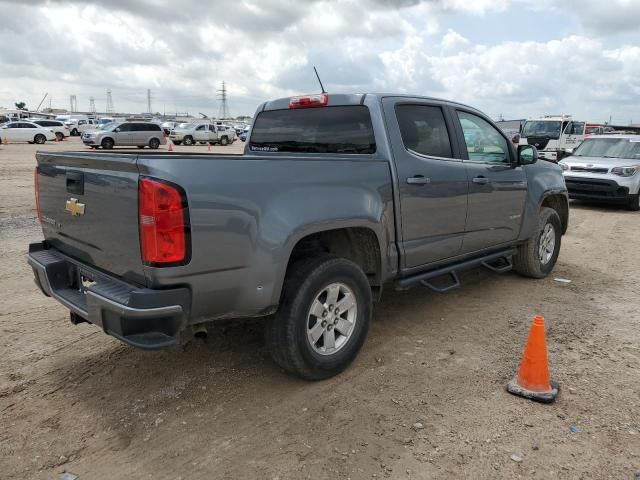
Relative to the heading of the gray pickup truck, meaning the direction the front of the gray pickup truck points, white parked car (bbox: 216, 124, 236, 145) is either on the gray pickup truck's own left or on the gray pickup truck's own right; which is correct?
on the gray pickup truck's own left

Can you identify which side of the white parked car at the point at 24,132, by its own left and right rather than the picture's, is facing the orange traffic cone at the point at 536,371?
left

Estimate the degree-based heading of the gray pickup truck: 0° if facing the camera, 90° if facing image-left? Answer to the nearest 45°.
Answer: approximately 225°

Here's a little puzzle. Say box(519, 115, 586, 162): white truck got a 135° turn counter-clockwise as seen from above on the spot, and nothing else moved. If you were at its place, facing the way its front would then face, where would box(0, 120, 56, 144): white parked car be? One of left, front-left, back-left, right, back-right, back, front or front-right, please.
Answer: back

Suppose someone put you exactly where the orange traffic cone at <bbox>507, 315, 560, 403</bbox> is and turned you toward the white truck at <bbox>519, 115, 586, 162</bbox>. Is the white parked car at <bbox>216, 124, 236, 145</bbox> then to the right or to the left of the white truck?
left

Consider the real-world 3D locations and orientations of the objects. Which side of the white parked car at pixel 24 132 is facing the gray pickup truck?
left

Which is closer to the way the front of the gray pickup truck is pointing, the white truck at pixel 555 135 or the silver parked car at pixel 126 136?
the white truck

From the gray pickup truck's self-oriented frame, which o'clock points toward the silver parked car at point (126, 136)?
The silver parked car is roughly at 10 o'clock from the gray pickup truck.

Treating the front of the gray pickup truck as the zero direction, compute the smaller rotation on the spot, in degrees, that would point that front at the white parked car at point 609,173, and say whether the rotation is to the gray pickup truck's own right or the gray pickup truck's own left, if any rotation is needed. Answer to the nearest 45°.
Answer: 0° — it already faces it

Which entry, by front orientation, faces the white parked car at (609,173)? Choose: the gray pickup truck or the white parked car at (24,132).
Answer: the gray pickup truck

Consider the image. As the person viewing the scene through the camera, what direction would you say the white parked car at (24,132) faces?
facing to the left of the viewer

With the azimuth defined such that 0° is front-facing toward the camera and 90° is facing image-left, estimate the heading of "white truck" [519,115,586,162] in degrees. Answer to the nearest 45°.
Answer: approximately 45°

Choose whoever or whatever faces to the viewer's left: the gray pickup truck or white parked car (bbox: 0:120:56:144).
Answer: the white parked car

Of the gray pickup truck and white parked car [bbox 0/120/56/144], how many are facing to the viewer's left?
1

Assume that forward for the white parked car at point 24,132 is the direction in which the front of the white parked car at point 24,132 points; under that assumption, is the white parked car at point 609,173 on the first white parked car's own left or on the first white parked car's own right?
on the first white parked car's own left
